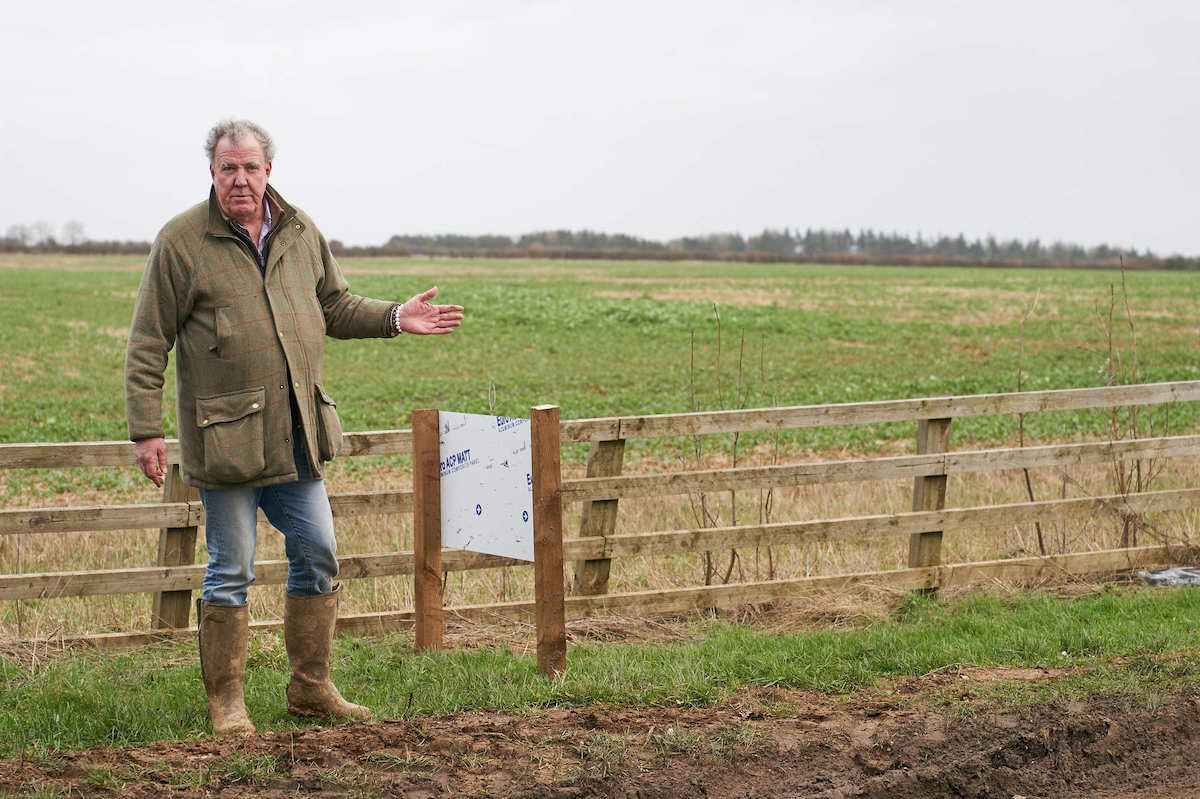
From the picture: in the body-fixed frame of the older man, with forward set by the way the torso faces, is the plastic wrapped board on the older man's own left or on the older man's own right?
on the older man's own left

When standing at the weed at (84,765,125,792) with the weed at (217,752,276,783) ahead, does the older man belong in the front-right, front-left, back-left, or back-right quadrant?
front-left

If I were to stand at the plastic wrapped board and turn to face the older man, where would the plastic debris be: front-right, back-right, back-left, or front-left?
back-left

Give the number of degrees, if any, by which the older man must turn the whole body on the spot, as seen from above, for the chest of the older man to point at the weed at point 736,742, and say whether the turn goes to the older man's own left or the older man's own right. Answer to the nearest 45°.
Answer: approximately 45° to the older man's own left

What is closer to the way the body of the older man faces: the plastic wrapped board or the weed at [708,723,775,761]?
the weed

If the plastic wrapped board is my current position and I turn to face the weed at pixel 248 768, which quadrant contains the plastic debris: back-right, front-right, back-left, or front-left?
back-left

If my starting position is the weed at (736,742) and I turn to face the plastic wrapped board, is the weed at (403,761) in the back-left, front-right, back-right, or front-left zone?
front-left

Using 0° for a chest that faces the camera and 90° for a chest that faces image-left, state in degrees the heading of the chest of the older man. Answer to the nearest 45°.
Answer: approximately 315°

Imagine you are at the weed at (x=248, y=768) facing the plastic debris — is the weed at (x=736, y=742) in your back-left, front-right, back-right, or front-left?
front-right

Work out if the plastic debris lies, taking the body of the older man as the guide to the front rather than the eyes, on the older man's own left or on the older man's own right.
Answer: on the older man's own left

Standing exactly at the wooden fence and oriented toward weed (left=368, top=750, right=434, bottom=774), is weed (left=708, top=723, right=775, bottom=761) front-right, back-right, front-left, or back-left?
front-left

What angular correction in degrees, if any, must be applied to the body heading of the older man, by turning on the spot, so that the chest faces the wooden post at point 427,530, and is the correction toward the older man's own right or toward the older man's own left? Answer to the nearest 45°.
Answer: approximately 90° to the older man's own left
